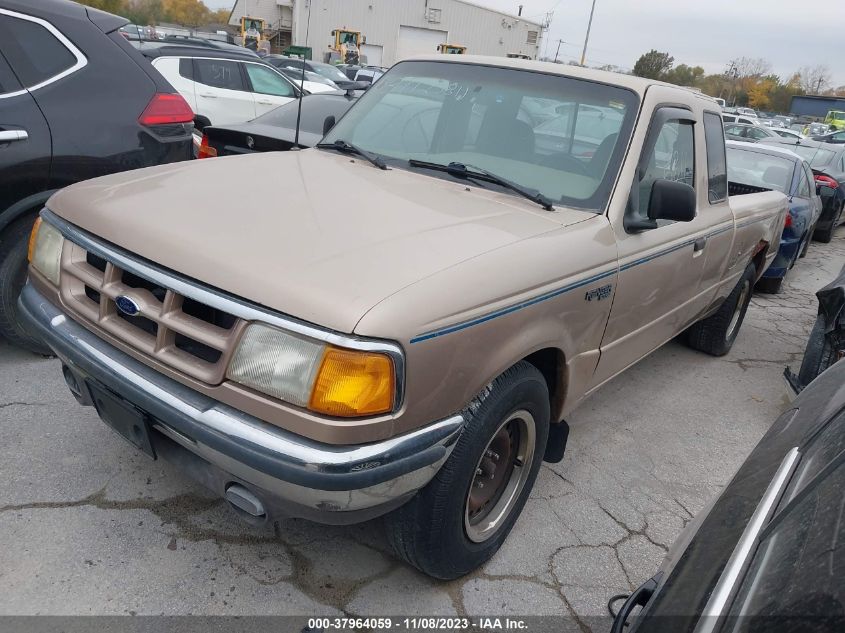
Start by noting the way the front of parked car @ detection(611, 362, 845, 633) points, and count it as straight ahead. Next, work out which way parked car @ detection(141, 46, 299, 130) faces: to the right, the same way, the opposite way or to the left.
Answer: the opposite way

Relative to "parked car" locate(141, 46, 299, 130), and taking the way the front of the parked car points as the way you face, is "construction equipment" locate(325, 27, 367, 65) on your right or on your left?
on your left

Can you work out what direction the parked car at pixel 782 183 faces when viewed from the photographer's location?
facing away from the viewer and to the right of the viewer

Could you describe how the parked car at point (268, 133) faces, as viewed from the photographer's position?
facing away from the viewer and to the right of the viewer
